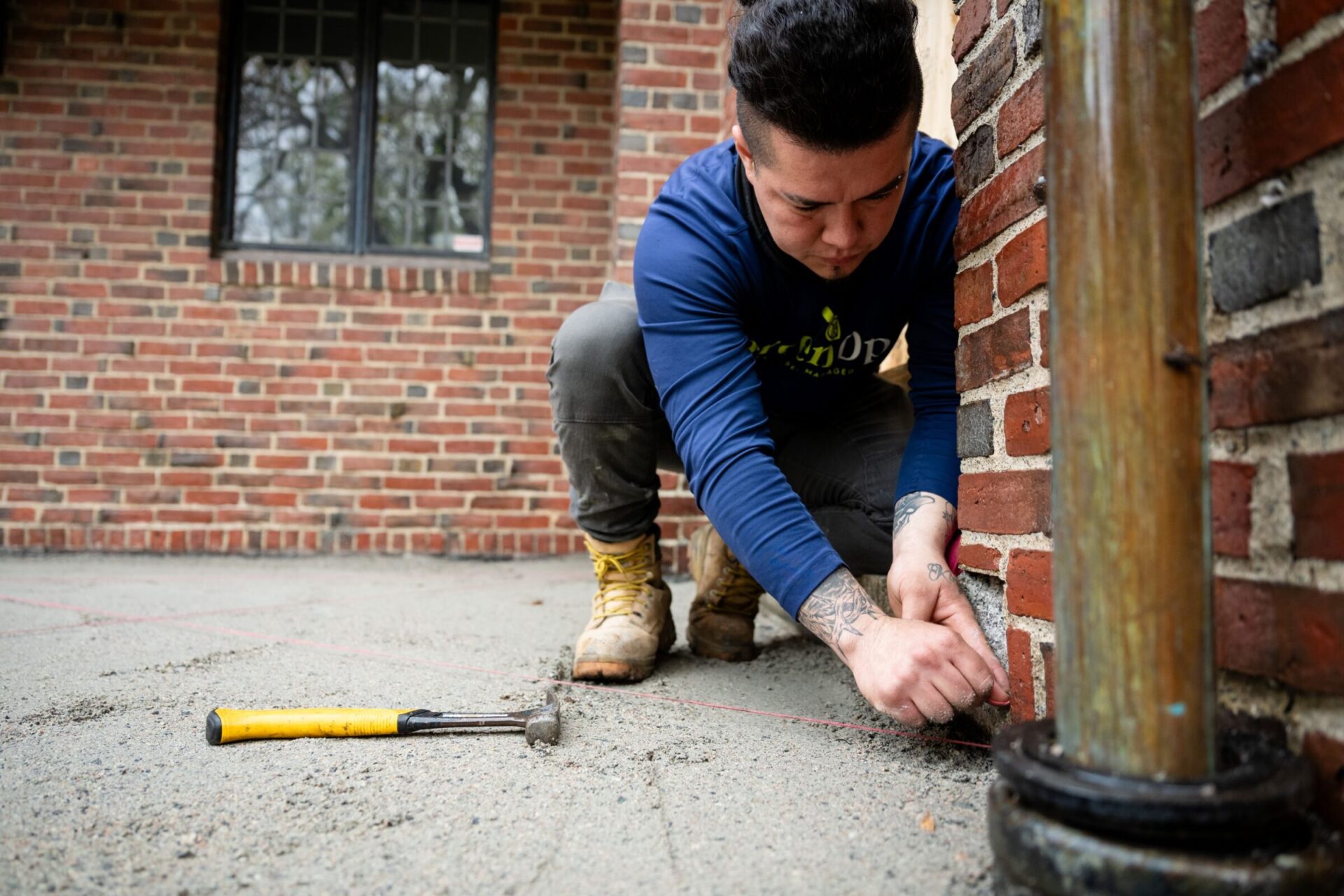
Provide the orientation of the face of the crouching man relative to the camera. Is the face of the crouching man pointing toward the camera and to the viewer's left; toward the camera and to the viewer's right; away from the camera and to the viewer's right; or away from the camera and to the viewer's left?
toward the camera and to the viewer's right

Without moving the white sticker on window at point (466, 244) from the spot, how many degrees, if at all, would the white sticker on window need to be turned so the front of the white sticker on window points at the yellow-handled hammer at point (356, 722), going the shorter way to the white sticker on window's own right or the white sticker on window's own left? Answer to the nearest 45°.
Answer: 0° — it already faces it

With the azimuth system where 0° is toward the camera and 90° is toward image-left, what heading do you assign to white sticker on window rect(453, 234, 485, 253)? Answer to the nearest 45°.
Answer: approximately 0°

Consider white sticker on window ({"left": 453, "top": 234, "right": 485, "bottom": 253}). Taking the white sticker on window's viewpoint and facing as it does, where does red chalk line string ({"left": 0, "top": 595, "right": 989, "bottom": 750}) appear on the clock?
The red chalk line string is roughly at 12 o'clock from the white sticker on window.

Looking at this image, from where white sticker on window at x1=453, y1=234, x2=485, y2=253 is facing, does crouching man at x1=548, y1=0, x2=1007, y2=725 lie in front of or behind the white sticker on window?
in front
